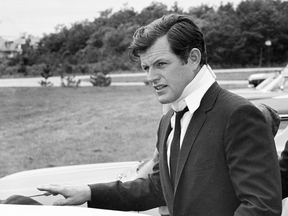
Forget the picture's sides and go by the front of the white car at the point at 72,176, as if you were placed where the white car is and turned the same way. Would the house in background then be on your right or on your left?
on your right

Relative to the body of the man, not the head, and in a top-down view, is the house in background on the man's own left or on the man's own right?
on the man's own right

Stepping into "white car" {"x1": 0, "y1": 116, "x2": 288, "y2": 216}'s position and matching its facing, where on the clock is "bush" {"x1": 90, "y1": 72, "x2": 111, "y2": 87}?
The bush is roughly at 3 o'clock from the white car.

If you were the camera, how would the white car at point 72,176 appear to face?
facing to the left of the viewer

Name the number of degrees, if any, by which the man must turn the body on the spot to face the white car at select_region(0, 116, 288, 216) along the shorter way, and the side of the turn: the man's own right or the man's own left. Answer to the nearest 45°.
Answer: approximately 90° to the man's own right
